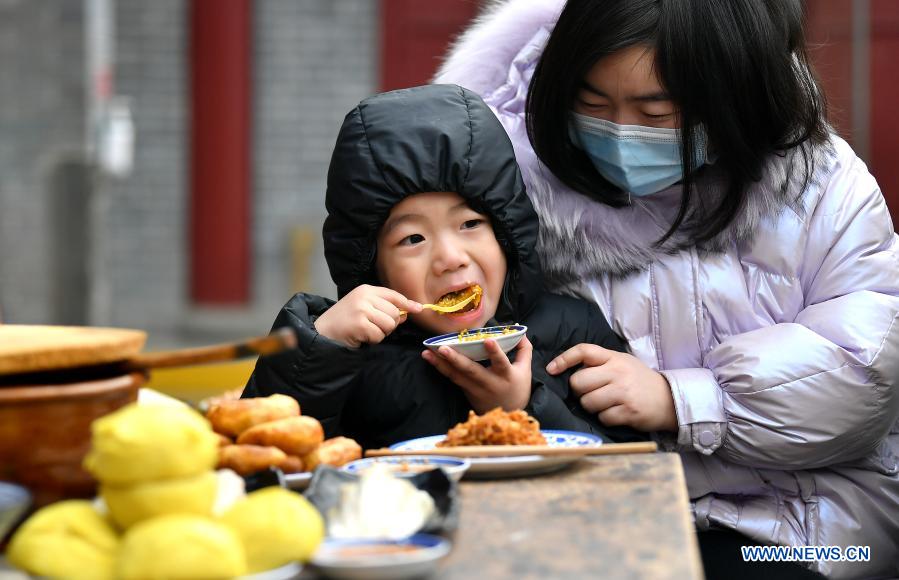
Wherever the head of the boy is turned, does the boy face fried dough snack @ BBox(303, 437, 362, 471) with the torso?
yes

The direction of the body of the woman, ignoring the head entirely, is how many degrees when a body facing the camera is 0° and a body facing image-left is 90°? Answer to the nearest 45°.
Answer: approximately 45°

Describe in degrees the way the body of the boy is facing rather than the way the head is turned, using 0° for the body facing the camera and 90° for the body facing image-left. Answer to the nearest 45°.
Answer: approximately 0°

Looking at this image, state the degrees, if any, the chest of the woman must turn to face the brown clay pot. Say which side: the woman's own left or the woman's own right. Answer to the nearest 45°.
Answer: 0° — they already face it
